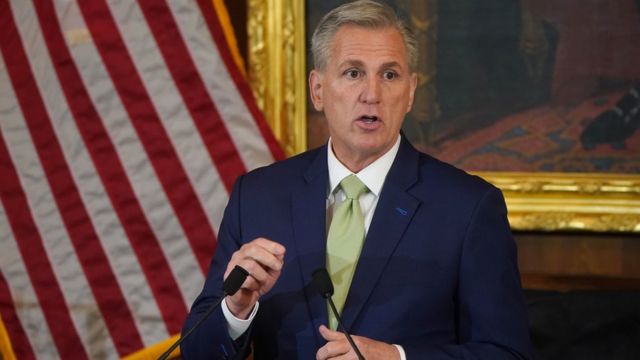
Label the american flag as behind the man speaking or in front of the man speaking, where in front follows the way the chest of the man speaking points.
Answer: behind

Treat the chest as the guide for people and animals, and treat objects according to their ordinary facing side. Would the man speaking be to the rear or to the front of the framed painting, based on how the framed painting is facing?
to the front

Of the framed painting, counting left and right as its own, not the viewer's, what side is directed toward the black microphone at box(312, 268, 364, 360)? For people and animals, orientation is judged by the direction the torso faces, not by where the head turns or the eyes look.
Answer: front

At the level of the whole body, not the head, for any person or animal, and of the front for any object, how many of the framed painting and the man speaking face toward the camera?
2

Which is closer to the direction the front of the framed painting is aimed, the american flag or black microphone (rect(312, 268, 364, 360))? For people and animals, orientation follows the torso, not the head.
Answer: the black microphone

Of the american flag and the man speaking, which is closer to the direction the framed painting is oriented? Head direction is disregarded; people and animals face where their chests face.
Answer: the man speaking

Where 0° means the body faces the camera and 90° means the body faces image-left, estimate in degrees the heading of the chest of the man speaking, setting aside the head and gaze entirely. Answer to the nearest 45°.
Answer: approximately 0°
